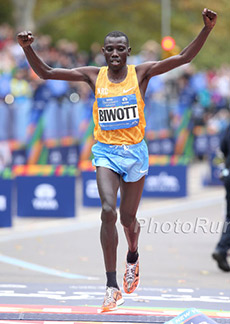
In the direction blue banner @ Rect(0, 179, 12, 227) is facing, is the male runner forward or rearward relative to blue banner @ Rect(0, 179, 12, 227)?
forward

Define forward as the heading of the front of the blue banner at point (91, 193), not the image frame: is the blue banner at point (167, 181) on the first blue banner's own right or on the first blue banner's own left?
on the first blue banner's own left

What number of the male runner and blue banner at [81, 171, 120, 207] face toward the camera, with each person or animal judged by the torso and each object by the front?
2

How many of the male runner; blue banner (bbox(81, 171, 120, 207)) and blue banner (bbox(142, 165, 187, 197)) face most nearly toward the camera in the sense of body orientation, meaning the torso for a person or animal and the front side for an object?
3

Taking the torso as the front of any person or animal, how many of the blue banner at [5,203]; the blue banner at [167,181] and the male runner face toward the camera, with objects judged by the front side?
3

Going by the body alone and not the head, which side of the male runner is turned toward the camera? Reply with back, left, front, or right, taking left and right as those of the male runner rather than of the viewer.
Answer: front

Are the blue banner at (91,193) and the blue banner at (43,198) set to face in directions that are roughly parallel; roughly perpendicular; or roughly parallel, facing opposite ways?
roughly parallel

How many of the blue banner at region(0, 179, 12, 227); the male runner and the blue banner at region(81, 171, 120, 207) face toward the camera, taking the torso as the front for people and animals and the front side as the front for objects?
3

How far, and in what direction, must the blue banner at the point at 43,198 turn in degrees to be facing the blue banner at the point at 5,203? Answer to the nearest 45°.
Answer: approximately 45° to its right

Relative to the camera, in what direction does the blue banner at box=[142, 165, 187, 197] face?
facing the viewer

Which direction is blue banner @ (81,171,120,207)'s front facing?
toward the camera

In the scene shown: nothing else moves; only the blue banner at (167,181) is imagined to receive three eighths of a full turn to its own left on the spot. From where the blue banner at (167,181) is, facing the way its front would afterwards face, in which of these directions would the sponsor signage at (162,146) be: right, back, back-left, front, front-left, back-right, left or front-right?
front-left
